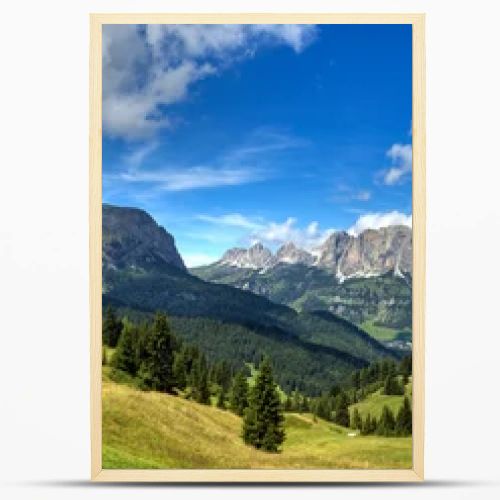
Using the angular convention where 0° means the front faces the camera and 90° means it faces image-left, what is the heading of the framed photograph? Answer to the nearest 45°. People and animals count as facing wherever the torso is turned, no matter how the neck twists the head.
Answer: approximately 0°
